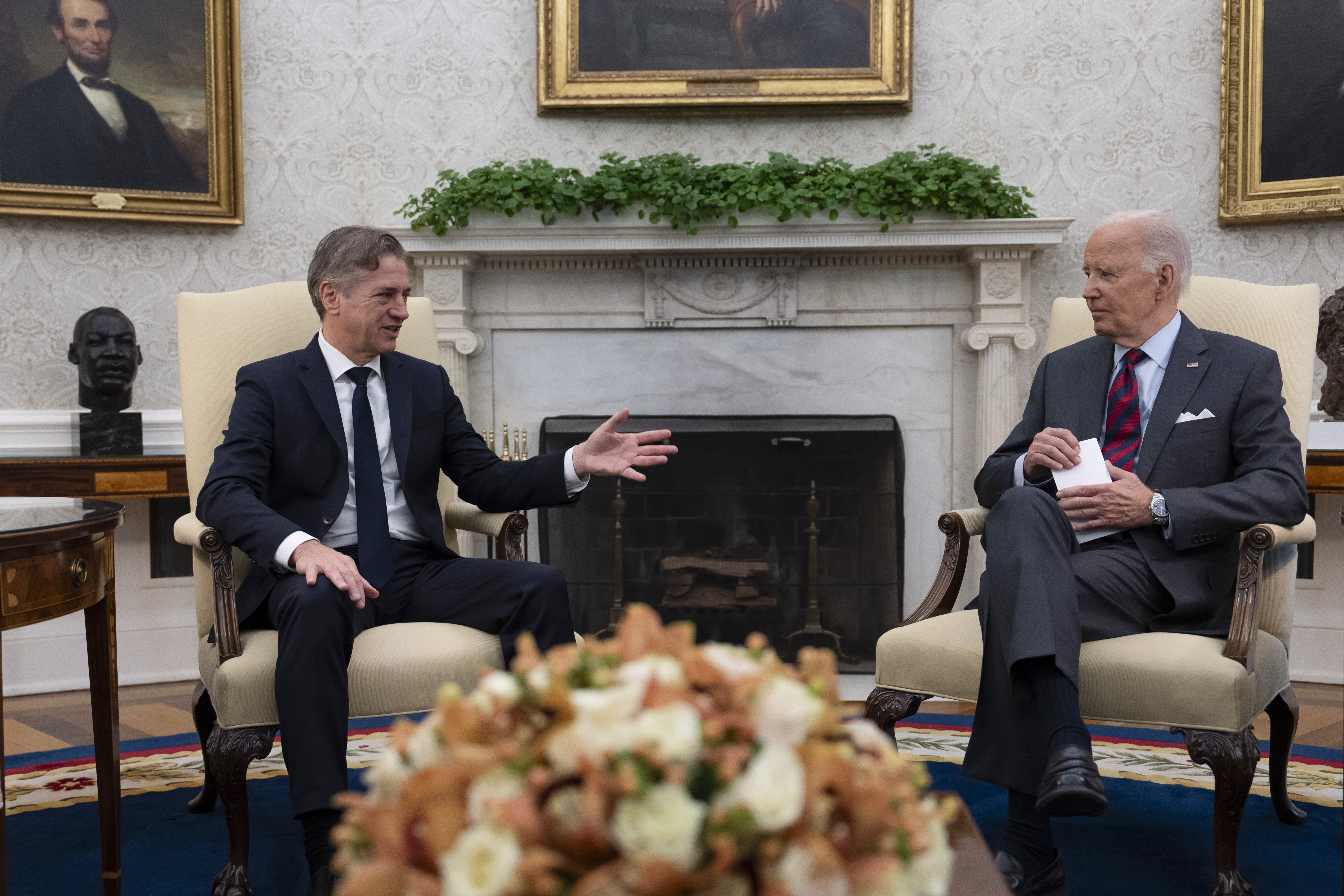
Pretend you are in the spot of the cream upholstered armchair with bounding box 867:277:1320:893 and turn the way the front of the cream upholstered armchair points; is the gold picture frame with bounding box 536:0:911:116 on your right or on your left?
on your right

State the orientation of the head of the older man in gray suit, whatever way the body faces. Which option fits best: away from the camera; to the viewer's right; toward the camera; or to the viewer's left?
to the viewer's left

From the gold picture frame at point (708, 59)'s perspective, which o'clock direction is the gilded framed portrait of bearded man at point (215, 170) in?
The gilded framed portrait of bearded man is roughly at 3 o'clock from the gold picture frame.

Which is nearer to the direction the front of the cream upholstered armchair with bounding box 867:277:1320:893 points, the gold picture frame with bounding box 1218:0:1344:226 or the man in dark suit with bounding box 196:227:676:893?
the man in dark suit

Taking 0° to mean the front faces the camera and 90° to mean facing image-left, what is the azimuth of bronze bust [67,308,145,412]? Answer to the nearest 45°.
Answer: approximately 0°

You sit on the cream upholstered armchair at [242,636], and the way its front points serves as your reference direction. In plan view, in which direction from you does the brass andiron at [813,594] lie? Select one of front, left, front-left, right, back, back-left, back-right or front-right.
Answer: left

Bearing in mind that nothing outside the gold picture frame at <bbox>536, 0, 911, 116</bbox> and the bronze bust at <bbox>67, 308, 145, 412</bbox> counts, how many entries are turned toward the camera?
2

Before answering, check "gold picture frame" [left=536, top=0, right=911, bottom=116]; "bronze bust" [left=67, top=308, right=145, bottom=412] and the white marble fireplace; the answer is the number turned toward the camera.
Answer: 3

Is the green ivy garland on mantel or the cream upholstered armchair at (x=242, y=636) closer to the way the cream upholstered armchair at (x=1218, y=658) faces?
the cream upholstered armchair

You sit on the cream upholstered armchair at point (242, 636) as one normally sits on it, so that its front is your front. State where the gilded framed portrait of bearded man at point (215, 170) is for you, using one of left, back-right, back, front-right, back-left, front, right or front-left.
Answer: back-left

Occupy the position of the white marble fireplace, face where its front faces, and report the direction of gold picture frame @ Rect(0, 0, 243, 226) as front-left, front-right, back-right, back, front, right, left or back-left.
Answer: right

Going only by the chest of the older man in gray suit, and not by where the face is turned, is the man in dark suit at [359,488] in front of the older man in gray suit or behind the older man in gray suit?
in front

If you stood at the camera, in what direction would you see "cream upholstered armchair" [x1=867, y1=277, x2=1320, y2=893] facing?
facing the viewer and to the left of the viewer

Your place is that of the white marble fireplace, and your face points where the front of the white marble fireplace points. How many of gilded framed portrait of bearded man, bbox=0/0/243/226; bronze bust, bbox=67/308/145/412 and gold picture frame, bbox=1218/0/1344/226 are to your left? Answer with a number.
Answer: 1
